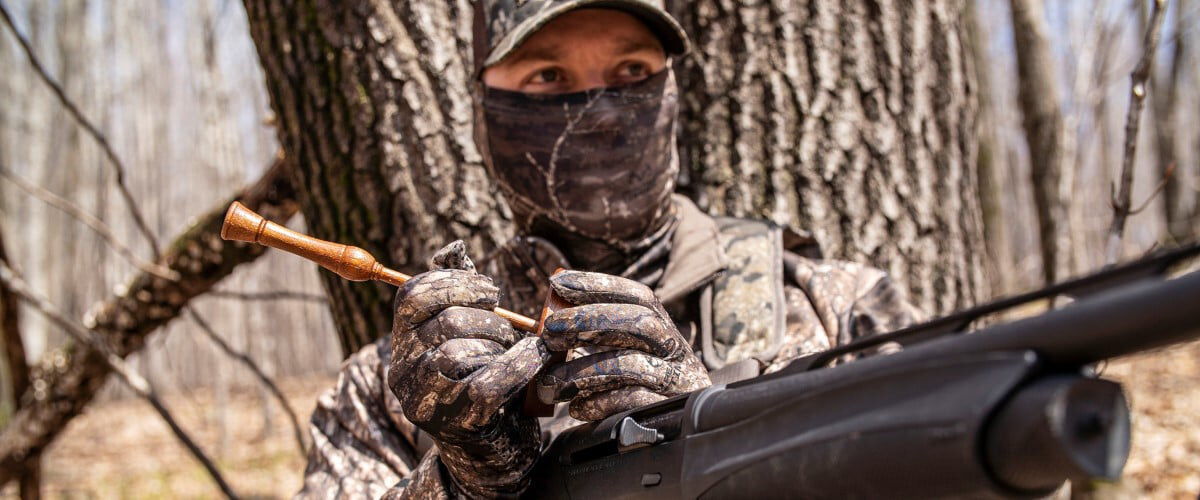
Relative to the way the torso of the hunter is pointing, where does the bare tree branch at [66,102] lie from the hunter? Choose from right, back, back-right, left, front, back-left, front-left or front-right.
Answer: back-right

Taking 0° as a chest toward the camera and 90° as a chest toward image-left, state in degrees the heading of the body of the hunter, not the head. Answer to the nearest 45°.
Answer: approximately 0°

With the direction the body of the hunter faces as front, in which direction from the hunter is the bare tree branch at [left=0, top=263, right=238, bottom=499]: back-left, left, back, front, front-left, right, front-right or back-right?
back-right

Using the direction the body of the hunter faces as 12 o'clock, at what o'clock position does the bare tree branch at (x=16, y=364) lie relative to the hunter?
The bare tree branch is roughly at 4 o'clock from the hunter.

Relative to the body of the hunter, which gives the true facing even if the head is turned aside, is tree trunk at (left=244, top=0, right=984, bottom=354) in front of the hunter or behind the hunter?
behind

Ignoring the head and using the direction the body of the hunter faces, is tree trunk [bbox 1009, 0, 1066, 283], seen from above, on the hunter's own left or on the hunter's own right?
on the hunter's own left

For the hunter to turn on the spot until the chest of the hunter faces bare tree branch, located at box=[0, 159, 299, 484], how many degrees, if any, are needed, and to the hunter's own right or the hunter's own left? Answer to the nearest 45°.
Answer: approximately 135° to the hunter's own right

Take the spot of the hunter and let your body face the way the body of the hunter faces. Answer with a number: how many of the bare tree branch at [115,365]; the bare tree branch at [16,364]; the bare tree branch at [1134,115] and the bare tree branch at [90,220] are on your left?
1

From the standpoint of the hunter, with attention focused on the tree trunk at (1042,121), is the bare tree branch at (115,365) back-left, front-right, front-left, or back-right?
front-left

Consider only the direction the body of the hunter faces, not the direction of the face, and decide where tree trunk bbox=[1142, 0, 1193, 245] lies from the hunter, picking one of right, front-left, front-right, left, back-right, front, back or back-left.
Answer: back-left
